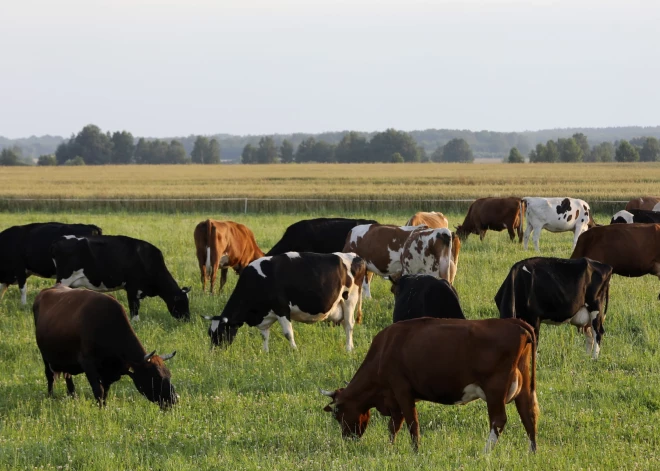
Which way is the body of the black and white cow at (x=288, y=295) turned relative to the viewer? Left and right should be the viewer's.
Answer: facing to the left of the viewer

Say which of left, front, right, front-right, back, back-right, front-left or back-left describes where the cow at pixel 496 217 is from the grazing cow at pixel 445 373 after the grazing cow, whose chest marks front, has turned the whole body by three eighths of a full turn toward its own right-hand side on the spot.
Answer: front-left

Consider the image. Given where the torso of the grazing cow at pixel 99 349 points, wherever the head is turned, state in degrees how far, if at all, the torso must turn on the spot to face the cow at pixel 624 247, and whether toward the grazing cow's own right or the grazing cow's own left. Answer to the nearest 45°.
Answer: approximately 45° to the grazing cow's own left

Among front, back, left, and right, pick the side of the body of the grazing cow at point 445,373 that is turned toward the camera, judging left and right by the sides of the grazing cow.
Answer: left

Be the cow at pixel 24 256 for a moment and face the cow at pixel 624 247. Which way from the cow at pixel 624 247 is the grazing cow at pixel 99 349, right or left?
right

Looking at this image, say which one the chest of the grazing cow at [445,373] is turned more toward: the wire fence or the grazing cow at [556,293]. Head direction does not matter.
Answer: the wire fence

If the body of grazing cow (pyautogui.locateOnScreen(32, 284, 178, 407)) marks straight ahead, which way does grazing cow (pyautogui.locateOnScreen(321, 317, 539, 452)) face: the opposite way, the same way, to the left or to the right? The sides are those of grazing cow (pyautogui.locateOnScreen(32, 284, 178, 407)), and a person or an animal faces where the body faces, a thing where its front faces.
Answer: the opposite way

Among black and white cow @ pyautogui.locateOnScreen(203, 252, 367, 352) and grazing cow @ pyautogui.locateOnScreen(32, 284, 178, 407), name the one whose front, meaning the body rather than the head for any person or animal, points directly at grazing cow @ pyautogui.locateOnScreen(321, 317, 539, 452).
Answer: grazing cow @ pyautogui.locateOnScreen(32, 284, 178, 407)

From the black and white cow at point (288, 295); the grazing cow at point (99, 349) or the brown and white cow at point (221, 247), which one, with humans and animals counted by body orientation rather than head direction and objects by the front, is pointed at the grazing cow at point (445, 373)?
the grazing cow at point (99, 349)

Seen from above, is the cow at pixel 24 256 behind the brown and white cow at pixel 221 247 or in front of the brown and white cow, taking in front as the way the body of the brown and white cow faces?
behind

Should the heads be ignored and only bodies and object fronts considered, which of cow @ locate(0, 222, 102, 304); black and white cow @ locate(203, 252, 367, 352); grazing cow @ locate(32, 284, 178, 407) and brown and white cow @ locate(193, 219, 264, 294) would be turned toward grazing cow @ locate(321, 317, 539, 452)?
grazing cow @ locate(32, 284, 178, 407)

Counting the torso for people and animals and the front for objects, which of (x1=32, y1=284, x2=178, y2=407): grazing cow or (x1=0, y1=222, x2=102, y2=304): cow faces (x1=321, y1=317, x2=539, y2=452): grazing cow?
(x1=32, y1=284, x2=178, y2=407): grazing cow

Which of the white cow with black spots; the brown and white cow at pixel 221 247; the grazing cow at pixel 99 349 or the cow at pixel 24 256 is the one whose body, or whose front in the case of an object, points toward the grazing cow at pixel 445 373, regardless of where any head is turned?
the grazing cow at pixel 99 349

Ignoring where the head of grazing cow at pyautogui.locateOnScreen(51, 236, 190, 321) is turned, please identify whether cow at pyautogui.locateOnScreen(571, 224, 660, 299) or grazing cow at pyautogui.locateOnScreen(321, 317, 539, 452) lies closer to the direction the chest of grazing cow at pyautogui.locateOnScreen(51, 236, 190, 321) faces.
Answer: the cow
